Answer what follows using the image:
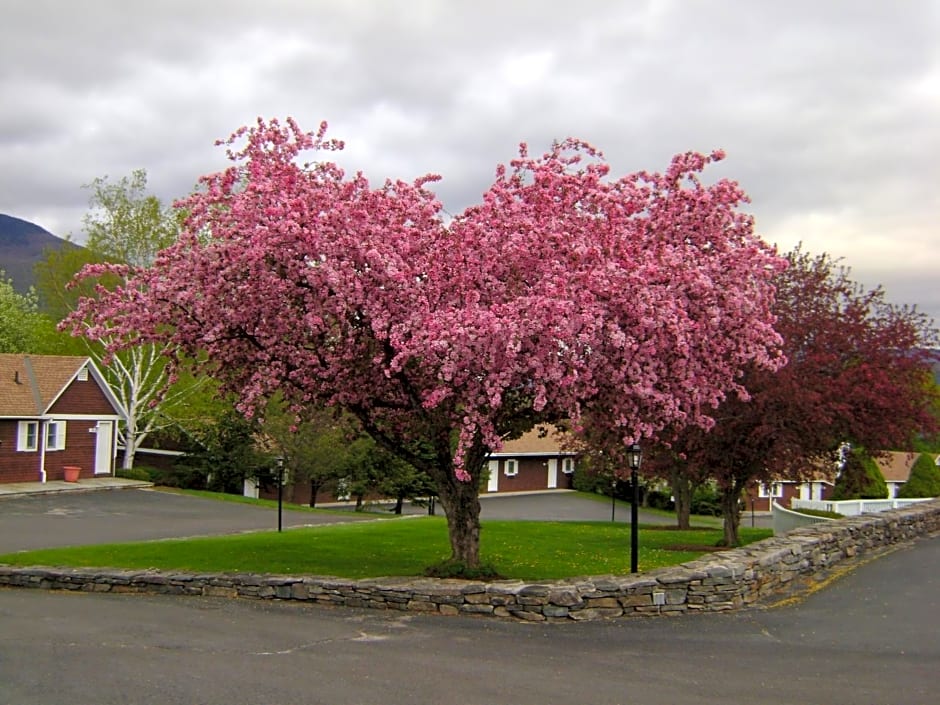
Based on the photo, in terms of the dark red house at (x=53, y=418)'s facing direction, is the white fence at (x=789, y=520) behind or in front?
in front

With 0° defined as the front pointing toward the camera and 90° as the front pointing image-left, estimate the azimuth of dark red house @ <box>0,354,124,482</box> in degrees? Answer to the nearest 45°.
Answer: approximately 315°

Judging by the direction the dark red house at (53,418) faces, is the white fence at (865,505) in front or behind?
in front
